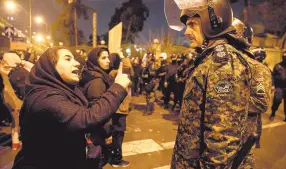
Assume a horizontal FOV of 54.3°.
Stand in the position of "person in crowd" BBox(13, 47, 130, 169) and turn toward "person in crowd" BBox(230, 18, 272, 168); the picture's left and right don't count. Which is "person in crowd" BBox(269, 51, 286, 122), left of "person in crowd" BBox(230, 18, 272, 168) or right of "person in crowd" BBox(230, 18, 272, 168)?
left

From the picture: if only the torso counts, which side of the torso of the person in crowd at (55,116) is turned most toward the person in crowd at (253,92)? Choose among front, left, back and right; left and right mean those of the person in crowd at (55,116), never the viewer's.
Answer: front

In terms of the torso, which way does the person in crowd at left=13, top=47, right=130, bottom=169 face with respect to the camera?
to the viewer's right

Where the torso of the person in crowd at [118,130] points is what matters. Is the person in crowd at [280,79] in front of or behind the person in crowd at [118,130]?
in front

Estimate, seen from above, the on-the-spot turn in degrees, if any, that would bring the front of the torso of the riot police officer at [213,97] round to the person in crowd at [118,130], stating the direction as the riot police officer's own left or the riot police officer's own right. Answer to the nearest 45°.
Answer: approximately 45° to the riot police officer's own right

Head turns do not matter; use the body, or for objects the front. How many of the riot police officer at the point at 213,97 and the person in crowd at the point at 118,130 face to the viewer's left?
1

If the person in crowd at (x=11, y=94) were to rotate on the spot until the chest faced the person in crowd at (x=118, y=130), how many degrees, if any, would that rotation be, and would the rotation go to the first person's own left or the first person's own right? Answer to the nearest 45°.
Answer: approximately 45° to the first person's own right

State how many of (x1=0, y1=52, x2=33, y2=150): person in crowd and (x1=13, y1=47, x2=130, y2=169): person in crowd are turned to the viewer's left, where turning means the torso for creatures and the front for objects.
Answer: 0

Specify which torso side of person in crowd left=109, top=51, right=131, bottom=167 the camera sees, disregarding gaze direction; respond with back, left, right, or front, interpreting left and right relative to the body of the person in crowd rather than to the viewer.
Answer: right
